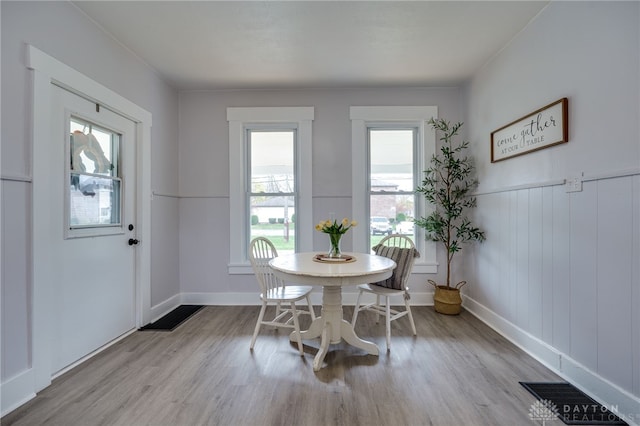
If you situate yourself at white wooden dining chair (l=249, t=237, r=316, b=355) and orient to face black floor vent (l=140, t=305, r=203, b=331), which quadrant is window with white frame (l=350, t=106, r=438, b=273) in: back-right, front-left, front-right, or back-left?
back-right

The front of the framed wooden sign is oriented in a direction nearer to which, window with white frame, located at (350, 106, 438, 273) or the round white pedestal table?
the round white pedestal table

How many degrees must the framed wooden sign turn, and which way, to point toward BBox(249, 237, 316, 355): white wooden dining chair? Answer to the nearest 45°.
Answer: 0° — it already faces it

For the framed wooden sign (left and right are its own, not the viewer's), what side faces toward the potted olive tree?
right

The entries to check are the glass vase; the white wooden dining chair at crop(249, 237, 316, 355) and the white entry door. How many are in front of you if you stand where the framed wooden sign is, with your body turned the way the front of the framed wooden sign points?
3

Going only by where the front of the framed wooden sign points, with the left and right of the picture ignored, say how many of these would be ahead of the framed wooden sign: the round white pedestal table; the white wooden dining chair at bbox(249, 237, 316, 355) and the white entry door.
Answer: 3

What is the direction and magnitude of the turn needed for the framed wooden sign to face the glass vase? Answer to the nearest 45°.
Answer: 0° — it already faces it

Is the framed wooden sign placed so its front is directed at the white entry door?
yes

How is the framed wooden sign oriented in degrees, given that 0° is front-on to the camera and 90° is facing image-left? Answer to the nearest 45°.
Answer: approximately 45°

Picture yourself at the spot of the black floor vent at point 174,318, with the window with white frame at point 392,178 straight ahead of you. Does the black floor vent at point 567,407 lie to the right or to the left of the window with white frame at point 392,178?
right

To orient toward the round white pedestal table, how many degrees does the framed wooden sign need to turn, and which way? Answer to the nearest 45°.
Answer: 0° — it already faces it

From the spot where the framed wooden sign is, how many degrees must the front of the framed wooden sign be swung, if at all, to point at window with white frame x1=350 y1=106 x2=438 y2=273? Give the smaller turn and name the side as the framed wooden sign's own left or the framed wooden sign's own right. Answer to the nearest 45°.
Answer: approximately 45° to the framed wooden sign's own right
